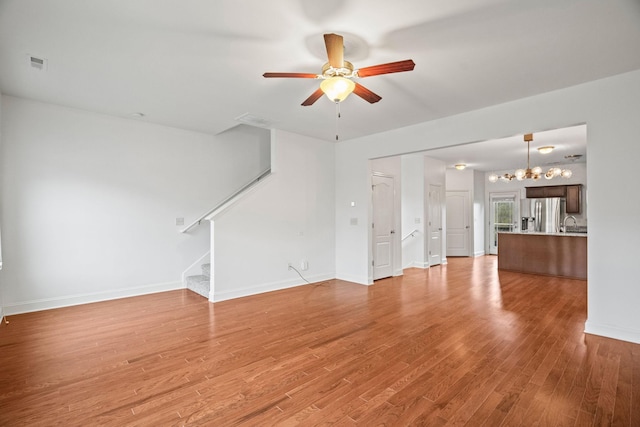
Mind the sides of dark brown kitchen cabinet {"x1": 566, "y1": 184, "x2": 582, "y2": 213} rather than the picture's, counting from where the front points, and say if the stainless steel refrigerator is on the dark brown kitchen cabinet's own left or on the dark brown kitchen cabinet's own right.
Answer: on the dark brown kitchen cabinet's own right

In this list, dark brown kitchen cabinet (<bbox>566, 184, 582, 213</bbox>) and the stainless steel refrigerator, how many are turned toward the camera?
2

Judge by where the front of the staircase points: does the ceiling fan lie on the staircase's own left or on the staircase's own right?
on the staircase's own left

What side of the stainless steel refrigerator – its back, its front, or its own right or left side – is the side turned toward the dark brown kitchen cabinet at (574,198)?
left

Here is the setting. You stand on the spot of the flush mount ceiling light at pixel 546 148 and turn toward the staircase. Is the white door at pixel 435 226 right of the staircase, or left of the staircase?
right

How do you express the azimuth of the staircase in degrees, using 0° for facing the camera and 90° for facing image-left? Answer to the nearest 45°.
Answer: approximately 45°

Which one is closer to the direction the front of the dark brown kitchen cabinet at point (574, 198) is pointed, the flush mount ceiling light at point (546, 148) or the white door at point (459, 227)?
the flush mount ceiling light

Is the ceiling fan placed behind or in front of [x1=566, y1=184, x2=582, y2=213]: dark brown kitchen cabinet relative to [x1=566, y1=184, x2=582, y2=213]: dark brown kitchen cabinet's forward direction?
in front

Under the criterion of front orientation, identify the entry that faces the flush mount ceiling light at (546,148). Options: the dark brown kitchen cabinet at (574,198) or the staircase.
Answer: the dark brown kitchen cabinet

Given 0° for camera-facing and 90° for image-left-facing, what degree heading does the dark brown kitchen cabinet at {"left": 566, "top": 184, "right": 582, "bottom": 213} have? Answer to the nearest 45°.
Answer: approximately 0°

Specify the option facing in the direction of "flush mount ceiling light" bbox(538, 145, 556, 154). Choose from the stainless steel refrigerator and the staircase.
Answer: the stainless steel refrigerator
